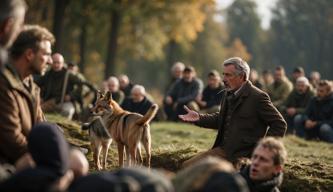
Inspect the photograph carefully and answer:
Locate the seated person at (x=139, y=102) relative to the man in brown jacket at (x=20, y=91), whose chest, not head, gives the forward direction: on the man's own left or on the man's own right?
on the man's own left

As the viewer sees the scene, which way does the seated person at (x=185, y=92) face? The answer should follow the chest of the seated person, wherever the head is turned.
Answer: toward the camera

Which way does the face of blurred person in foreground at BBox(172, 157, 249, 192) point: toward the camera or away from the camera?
away from the camera

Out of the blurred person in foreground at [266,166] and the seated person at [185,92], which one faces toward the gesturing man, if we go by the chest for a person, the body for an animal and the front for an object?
the seated person

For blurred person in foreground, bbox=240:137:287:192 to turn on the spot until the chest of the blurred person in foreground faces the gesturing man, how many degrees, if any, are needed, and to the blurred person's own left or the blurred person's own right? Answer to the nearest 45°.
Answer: approximately 135° to the blurred person's own right

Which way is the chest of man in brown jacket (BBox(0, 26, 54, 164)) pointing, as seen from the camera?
to the viewer's right

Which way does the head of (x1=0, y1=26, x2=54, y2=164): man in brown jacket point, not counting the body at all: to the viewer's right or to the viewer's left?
to the viewer's right

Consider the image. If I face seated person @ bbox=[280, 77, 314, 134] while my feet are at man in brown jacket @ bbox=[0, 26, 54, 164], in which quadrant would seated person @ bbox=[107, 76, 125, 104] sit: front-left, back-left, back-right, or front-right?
front-left

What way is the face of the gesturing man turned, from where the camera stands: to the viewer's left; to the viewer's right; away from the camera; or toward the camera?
to the viewer's left

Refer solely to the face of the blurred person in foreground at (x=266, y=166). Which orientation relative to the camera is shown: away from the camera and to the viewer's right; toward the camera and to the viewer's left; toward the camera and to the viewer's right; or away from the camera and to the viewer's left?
toward the camera and to the viewer's left

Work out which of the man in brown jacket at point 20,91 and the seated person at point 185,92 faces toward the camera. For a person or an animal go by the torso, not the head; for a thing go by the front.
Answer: the seated person

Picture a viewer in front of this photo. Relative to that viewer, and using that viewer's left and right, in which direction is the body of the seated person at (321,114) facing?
facing the viewer and to the left of the viewer

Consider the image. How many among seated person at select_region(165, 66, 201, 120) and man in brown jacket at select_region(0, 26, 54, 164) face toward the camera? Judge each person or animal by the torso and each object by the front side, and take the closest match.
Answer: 1

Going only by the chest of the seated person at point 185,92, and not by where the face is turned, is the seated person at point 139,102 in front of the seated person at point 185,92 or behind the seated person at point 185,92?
in front
